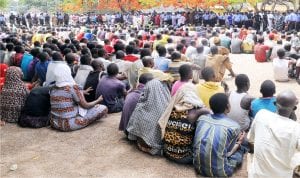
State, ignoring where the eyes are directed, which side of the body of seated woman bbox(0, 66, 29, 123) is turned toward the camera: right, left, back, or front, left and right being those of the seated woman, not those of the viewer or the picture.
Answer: back

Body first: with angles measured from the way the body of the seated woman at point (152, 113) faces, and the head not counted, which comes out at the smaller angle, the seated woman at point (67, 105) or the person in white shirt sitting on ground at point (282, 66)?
the person in white shirt sitting on ground

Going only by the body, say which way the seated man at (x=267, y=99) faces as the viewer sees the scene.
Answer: away from the camera

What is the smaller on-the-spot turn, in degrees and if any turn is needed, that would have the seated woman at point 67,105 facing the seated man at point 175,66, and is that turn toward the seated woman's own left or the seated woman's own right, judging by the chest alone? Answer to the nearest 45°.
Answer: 0° — they already face them

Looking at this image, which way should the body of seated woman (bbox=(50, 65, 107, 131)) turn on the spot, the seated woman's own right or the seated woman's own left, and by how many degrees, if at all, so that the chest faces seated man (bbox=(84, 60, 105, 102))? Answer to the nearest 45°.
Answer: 0° — they already face them

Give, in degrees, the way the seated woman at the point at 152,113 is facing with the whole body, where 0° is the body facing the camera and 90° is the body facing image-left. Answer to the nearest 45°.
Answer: approximately 225°

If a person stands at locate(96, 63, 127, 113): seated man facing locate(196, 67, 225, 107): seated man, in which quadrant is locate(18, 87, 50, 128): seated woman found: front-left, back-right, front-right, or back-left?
back-right

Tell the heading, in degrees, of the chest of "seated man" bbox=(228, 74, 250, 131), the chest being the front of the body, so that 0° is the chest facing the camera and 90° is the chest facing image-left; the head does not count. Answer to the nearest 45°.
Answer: approximately 225°

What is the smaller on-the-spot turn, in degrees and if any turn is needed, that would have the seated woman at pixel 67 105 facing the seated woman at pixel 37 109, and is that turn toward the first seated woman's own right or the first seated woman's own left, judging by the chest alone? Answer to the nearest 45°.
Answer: approximately 90° to the first seated woman's own left

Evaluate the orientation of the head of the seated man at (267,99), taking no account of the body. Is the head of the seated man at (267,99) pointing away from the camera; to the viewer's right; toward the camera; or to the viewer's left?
away from the camera

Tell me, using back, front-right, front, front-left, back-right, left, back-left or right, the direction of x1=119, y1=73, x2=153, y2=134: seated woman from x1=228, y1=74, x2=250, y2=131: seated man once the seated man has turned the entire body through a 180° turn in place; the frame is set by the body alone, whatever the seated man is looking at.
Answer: front-right

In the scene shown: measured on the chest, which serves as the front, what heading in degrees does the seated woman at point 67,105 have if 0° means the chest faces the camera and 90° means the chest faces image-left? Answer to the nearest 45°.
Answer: approximately 225°
